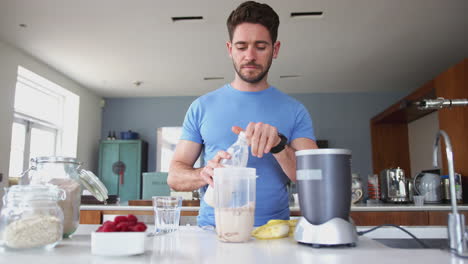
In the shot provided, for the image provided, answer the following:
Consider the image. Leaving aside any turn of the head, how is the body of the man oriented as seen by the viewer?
toward the camera

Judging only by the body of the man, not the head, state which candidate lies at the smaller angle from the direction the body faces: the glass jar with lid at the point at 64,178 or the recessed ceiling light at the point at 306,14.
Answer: the glass jar with lid

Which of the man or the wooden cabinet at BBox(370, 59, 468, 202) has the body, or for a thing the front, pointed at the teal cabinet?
the wooden cabinet

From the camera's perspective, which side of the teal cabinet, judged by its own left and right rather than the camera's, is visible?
front

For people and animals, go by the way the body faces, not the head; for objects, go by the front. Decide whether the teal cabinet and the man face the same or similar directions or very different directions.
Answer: same or similar directions

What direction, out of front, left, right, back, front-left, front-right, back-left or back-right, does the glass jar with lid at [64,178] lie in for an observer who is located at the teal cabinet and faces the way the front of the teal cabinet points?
front

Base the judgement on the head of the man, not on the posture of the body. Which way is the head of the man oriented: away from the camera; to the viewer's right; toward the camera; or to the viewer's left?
toward the camera

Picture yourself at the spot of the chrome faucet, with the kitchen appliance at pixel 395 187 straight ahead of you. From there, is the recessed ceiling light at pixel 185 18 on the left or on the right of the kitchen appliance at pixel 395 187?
left

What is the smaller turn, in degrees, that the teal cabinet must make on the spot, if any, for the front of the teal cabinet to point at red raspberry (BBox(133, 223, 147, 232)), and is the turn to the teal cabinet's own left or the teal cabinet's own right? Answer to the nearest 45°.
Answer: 0° — it already faces it

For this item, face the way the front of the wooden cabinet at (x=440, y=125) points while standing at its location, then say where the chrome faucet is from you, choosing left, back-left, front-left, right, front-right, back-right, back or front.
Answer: left

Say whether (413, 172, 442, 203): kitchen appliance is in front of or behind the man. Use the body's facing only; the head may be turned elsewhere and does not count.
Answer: behind

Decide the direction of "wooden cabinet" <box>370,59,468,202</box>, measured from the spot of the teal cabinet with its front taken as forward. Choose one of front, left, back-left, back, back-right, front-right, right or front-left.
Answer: front-left

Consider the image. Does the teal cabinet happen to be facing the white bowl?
yes

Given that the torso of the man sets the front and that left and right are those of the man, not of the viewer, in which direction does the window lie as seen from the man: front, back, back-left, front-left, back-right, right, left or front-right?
back-right

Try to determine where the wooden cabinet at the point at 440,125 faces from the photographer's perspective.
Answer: facing to the left of the viewer

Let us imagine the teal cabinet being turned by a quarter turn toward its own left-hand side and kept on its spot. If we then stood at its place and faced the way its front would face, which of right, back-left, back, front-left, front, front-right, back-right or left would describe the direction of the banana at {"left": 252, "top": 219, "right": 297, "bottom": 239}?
right
